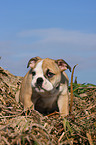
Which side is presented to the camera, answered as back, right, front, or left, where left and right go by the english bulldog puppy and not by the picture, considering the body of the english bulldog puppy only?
front
